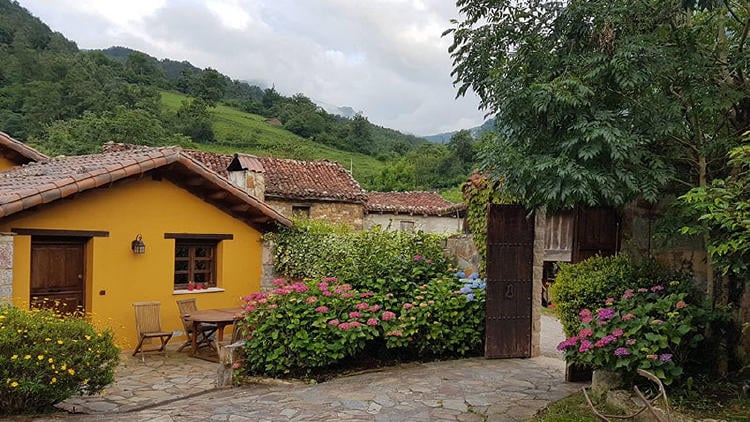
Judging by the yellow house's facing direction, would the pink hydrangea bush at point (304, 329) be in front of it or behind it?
in front

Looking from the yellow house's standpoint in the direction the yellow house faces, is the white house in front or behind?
behind

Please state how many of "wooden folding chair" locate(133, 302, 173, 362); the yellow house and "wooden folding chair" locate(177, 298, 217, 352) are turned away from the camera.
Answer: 0

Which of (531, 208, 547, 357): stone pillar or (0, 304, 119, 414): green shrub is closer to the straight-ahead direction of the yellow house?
the green shrub

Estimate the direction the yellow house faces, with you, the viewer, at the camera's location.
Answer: facing the viewer

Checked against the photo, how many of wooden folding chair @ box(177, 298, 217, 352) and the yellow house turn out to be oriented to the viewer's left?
0

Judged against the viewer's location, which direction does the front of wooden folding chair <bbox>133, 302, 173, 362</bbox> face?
facing the viewer and to the right of the viewer

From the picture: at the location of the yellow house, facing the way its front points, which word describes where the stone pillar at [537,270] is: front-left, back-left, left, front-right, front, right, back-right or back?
front-left

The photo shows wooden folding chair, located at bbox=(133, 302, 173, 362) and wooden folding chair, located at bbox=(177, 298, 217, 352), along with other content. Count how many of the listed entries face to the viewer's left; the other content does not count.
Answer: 0
